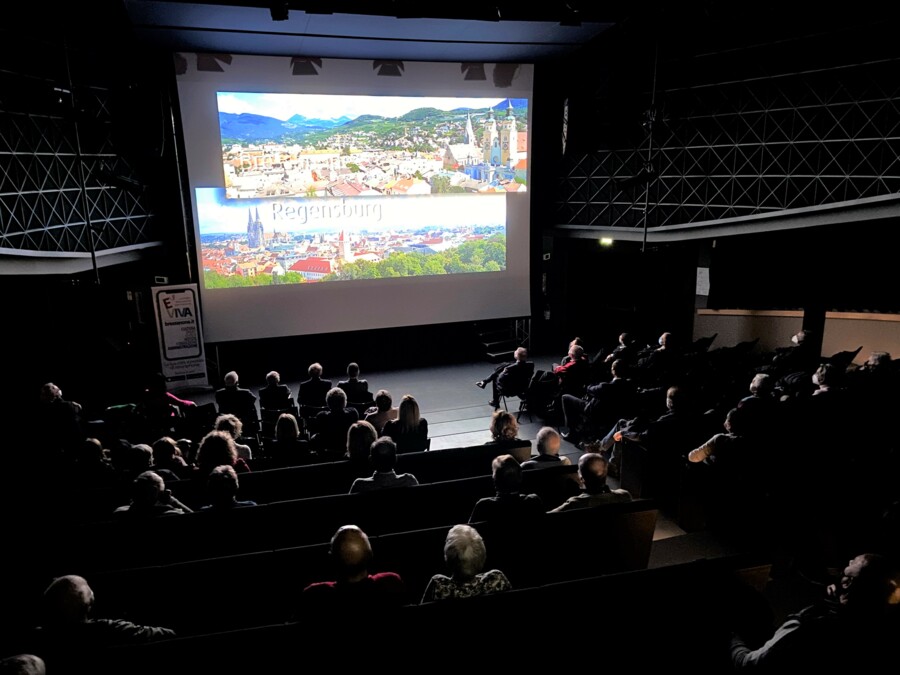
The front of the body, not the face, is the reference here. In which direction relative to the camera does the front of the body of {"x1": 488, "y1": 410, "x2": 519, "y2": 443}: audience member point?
away from the camera

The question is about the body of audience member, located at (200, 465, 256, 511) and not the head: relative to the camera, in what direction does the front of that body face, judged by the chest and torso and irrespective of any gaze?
away from the camera

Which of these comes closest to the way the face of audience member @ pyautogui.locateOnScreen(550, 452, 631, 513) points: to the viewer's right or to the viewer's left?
to the viewer's left

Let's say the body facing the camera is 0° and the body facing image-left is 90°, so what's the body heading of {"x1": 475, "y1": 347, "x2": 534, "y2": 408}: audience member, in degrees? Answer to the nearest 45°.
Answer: approximately 90°

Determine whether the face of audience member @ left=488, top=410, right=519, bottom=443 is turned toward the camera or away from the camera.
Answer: away from the camera

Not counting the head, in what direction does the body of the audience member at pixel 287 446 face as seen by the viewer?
away from the camera

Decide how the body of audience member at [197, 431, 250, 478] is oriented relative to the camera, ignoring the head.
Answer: away from the camera

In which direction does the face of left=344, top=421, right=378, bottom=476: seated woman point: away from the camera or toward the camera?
away from the camera

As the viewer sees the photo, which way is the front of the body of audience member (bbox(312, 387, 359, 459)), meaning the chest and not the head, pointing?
away from the camera

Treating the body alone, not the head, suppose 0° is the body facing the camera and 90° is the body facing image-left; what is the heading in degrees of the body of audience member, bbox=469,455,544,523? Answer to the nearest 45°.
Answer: approximately 180°

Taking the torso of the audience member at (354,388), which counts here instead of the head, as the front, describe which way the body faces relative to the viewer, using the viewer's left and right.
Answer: facing away from the viewer

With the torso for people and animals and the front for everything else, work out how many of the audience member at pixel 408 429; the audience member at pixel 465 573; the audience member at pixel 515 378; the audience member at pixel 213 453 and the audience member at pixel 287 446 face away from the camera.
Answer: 4
